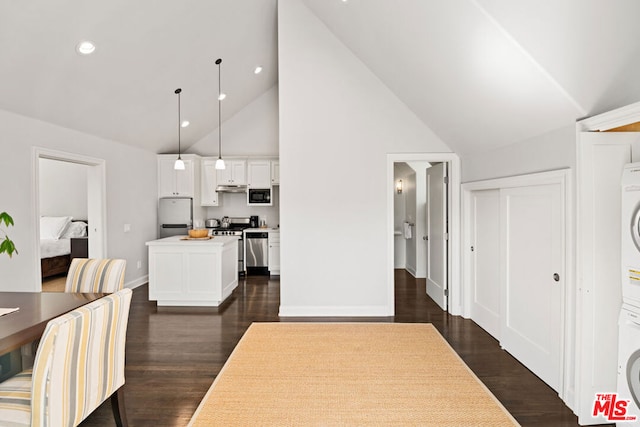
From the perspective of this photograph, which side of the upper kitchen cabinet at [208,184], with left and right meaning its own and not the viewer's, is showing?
front

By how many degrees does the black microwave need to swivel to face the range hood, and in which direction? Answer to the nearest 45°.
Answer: approximately 90° to its right

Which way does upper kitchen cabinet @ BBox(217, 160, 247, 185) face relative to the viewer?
toward the camera

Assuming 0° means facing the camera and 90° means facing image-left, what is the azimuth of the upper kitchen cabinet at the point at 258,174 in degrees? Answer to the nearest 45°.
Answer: approximately 0°

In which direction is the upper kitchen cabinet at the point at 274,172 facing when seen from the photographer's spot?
facing the viewer

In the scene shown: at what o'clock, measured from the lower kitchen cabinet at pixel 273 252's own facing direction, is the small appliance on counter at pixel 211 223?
The small appliance on counter is roughly at 4 o'clock from the lower kitchen cabinet.

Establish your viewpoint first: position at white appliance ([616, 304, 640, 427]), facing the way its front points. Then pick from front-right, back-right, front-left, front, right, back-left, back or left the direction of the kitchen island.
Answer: front-right

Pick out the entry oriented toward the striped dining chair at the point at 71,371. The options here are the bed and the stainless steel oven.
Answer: the stainless steel oven

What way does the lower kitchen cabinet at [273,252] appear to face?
toward the camera

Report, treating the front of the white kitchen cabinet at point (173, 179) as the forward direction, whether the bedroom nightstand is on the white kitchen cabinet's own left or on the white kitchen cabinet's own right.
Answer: on the white kitchen cabinet's own right

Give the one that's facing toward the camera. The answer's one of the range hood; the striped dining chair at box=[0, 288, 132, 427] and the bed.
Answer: the range hood

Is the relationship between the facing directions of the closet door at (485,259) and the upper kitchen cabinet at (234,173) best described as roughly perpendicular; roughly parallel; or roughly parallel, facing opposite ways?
roughly perpendicular
